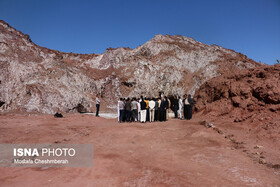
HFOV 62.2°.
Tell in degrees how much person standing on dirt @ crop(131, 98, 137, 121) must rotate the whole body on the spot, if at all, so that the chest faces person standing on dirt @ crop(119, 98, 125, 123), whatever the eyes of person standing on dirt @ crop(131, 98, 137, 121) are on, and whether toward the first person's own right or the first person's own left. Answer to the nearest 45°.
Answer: approximately 90° to the first person's own left

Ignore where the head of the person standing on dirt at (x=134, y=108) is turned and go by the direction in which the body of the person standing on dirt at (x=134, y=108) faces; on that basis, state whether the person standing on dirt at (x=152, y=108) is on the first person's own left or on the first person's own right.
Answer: on the first person's own right

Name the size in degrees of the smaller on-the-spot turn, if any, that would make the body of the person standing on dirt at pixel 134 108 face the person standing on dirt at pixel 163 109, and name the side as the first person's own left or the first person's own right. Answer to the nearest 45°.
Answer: approximately 90° to the first person's own right

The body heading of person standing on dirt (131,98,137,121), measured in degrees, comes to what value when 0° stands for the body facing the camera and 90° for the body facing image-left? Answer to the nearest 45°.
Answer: approximately 180°

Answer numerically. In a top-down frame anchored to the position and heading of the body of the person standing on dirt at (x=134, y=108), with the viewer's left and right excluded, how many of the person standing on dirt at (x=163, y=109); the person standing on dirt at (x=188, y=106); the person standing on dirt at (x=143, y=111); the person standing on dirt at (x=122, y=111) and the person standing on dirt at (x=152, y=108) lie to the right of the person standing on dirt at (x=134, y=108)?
4

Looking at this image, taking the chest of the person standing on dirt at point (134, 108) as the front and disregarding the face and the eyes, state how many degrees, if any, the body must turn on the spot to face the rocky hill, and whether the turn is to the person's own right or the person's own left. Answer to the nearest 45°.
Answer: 0° — they already face it
